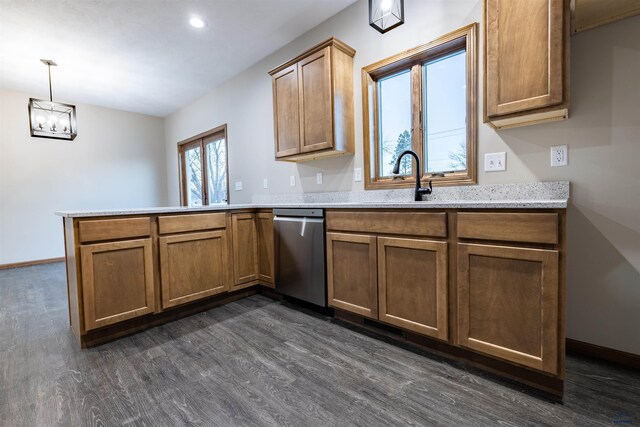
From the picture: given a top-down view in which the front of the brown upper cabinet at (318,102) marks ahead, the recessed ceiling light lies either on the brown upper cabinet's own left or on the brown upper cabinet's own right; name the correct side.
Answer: on the brown upper cabinet's own right

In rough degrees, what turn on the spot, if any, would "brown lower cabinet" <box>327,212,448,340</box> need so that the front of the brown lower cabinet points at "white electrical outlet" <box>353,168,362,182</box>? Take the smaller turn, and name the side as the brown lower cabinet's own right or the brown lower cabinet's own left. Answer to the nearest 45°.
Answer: approximately 135° to the brown lower cabinet's own right

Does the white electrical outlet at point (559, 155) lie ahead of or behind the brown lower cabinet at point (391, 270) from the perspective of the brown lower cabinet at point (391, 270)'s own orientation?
behind

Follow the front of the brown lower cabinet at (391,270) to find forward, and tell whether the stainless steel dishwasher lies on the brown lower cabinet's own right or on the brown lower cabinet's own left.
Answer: on the brown lower cabinet's own right

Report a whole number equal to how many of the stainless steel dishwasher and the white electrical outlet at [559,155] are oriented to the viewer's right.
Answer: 0
